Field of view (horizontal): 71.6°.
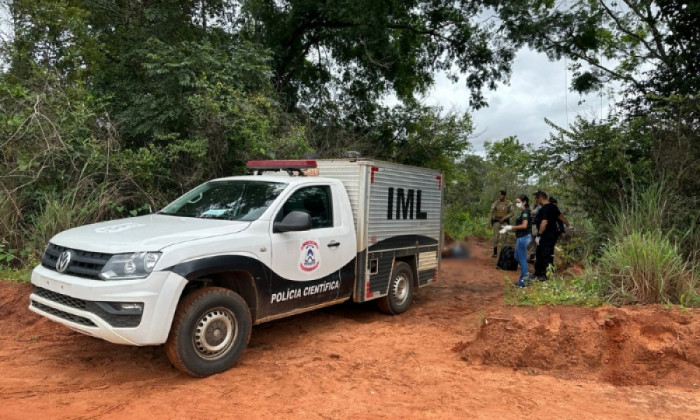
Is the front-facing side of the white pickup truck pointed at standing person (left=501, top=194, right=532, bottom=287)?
no

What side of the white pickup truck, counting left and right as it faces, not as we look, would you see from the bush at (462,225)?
back

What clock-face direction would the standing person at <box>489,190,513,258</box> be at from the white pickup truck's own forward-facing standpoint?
The standing person is roughly at 6 o'clock from the white pickup truck.

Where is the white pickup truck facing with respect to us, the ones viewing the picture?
facing the viewer and to the left of the viewer

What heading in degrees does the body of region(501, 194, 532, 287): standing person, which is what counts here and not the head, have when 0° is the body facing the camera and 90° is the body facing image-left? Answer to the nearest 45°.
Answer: approximately 90°

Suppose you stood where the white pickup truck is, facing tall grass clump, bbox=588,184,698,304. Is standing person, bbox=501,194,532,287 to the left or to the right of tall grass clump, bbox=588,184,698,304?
left

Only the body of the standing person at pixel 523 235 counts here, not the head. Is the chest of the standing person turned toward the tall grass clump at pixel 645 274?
no

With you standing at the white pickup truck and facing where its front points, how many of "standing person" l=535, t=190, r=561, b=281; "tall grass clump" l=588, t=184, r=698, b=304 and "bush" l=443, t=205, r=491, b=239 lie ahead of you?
0

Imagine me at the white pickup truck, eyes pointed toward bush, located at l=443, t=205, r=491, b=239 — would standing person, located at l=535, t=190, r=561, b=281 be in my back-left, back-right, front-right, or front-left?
front-right

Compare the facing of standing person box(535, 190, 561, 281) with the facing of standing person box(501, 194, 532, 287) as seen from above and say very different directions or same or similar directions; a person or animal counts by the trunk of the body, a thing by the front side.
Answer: same or similar directions

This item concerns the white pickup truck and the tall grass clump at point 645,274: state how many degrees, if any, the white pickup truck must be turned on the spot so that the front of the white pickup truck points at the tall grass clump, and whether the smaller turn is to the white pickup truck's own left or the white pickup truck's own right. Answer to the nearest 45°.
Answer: approximately 135° to the white pickup truck's own left

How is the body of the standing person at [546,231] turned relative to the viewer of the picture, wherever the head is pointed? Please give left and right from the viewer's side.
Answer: facing to the left of the viewer

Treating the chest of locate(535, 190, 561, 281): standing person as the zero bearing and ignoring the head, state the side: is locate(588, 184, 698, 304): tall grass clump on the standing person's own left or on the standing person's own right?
on the standing person's own left

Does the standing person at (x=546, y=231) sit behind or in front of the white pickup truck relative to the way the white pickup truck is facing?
behind
